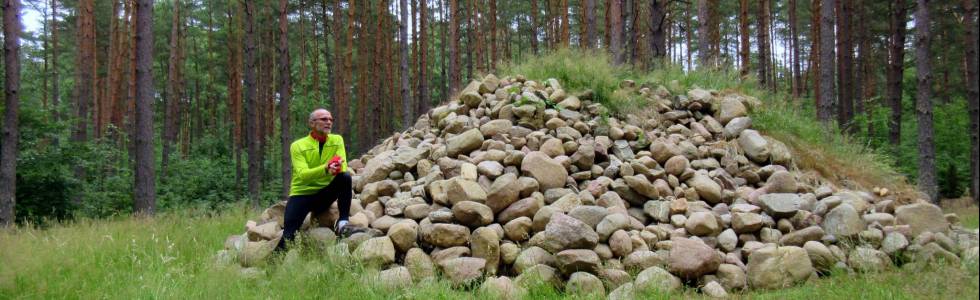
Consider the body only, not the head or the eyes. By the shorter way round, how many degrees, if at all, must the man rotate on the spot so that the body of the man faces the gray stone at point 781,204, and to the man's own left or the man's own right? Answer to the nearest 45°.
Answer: approximately 45° to the man's own left

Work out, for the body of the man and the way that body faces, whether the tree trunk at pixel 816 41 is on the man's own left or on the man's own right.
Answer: on the man's own left

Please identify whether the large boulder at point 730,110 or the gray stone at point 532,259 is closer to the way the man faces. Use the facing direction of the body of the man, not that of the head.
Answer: the gray stone

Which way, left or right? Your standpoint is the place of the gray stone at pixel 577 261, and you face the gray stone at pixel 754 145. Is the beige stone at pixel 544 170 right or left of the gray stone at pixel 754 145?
left

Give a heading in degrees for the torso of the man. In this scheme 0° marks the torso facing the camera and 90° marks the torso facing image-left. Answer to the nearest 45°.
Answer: approximately 315°

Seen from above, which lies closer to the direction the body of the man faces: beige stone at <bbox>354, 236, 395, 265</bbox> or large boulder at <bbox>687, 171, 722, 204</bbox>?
the beige stone
